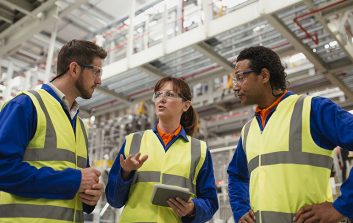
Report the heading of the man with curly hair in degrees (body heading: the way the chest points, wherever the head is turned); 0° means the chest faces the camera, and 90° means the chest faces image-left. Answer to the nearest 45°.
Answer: approximately 45°

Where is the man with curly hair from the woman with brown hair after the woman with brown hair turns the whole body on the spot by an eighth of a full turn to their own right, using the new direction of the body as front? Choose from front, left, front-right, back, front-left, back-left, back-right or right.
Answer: left

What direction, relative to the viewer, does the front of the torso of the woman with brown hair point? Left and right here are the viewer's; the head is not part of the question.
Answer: facing the viewer
